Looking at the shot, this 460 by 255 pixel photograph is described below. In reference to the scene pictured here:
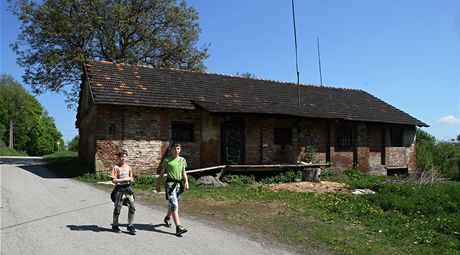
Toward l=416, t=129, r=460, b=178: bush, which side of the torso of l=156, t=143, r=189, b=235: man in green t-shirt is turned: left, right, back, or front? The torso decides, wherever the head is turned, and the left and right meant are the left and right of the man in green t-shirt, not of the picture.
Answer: left

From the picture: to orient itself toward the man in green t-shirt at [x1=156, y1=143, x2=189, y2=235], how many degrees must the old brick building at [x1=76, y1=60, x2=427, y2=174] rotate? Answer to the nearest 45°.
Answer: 0° — it already faces them

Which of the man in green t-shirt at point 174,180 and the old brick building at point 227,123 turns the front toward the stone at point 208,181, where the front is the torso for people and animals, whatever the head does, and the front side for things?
the old brick building

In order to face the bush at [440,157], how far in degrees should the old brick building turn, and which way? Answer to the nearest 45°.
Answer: approximately 135° to its left

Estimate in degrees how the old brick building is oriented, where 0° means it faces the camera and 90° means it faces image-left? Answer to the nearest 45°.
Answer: approximately 0°

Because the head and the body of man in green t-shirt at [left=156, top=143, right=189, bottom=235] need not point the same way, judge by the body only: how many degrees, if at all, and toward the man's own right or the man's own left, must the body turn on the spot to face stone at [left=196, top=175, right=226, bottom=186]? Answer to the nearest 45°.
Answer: approximately 135° to the man's own left

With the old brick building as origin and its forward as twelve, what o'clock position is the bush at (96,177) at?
The bush is roughly at 2 o'clock from the old brick building.

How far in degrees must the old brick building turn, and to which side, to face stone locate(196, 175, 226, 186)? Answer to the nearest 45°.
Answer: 0° — it already faces it

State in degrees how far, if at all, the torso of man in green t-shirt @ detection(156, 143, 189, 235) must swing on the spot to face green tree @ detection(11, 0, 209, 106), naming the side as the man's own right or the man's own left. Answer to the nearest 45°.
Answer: approximately 135° to the man's own left
